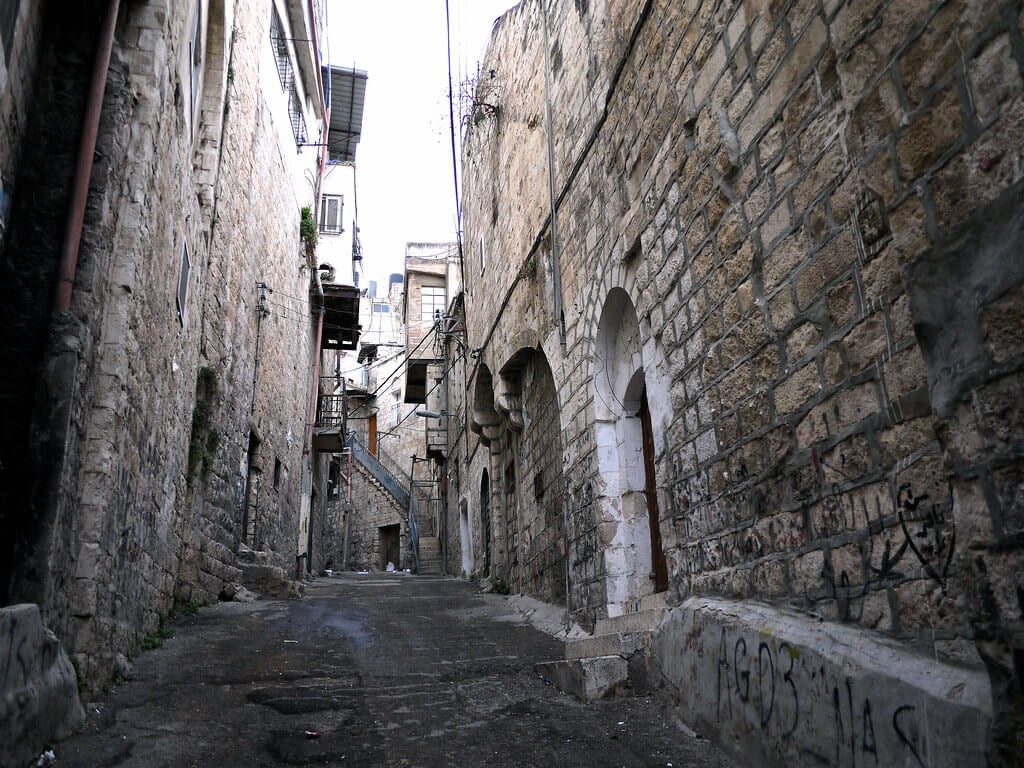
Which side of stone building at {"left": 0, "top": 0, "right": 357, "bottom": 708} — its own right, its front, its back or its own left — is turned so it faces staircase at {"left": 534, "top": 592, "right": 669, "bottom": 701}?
front

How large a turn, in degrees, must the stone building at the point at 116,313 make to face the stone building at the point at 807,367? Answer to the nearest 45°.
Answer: approximately 45° to its right

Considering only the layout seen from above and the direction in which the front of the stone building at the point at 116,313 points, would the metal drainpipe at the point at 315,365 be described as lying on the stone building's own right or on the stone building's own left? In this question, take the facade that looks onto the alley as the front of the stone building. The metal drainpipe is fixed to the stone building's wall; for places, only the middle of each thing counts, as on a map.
on the stone building's own left

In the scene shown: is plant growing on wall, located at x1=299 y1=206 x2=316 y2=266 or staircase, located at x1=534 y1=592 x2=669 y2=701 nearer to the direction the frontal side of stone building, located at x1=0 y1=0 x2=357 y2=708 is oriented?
the staircase

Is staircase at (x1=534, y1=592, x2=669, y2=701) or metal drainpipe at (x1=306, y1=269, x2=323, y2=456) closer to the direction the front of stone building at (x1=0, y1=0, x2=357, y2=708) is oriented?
the staircase

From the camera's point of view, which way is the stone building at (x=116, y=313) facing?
to the viewer's right
